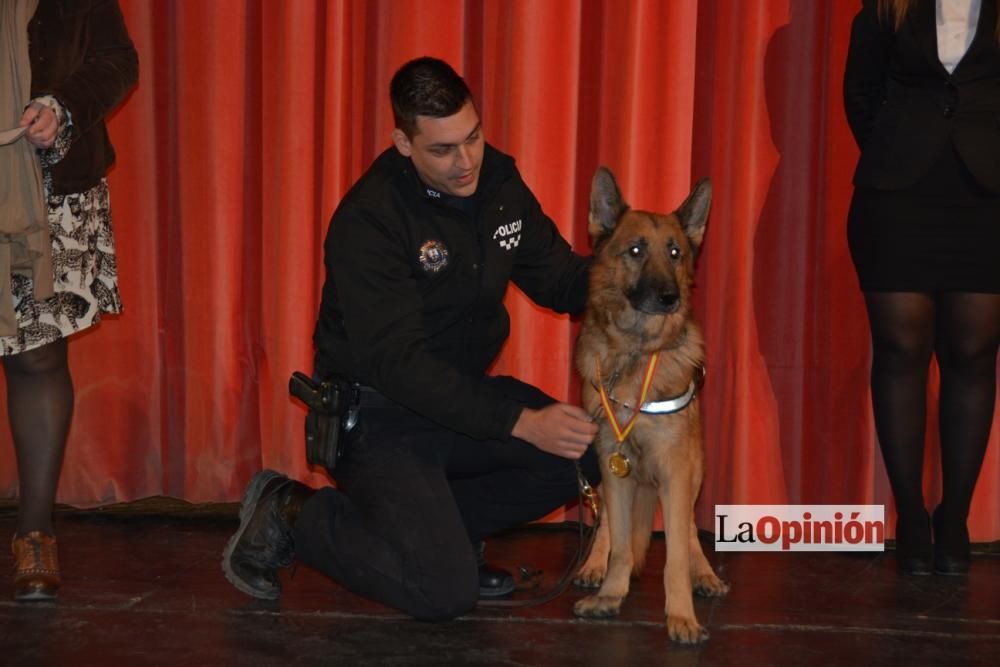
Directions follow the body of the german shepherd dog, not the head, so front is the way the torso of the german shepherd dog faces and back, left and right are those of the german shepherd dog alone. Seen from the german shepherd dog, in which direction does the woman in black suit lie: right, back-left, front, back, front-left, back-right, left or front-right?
back-left

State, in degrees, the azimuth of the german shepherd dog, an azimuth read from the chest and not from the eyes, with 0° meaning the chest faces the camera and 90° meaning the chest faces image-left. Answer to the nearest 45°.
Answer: approximately 0°

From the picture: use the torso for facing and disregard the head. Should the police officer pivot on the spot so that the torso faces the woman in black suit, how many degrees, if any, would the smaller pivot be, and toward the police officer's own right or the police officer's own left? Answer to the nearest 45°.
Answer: approximately 45° to the police officer's own left

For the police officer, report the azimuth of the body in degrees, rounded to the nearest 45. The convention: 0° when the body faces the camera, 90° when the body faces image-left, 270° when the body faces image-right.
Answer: approximately 315°

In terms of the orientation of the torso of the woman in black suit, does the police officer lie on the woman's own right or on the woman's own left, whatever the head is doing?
on the woman's own right

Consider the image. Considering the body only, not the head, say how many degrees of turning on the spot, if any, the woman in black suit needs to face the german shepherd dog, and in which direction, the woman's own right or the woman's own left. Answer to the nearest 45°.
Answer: approximately 45° to the woman's own right

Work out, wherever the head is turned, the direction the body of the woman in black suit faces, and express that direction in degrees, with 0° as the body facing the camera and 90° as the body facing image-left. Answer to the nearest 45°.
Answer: approximately 0°

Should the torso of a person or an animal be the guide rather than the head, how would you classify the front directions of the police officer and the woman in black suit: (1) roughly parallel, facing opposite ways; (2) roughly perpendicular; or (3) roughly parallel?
roughly perpendicular

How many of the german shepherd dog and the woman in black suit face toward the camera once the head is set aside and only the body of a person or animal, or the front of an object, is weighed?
2
